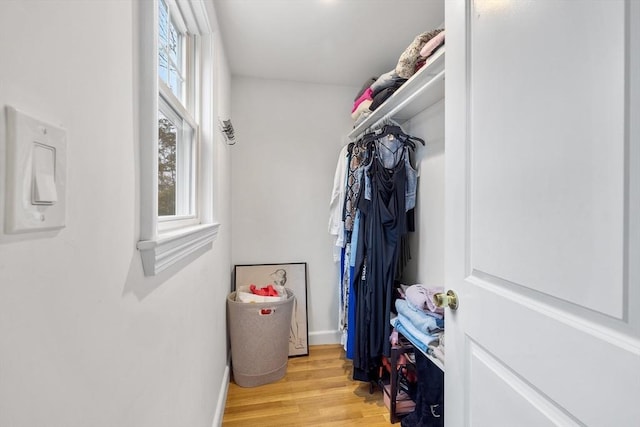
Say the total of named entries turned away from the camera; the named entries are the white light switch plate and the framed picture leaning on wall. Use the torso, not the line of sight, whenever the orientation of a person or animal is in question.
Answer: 0

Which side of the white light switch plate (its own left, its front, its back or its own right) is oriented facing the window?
left

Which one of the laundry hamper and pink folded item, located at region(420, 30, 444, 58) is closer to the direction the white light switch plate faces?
the pink folded item

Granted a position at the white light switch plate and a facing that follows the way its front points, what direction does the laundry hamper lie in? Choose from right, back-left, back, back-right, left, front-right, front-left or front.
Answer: left

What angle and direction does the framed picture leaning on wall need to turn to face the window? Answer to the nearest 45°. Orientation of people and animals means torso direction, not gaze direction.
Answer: approximately 45° to its right

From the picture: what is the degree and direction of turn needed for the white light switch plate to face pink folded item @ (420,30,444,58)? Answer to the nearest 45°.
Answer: approximately 45° to its left

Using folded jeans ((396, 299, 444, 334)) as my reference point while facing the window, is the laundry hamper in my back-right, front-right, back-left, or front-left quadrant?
front-right

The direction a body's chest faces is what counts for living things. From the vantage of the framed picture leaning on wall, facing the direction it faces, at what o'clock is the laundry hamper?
The laundry hamper is roughly at 1 o'clock from the framed picture leaning on wall.

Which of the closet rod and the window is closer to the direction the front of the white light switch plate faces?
the closet rod

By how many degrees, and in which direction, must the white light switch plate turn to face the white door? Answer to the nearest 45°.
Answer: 0° — it already faces it

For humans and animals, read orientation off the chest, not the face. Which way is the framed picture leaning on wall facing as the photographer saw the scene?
facing the viewer

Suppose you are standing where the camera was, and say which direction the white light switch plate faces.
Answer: facing the viewer and to the right of the viewer

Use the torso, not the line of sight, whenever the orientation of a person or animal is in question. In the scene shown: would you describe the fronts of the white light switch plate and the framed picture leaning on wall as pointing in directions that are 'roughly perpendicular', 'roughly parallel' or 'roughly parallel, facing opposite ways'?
roughly perpendicular

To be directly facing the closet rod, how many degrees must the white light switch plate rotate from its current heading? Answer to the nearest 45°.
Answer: approximately 45° to its left
